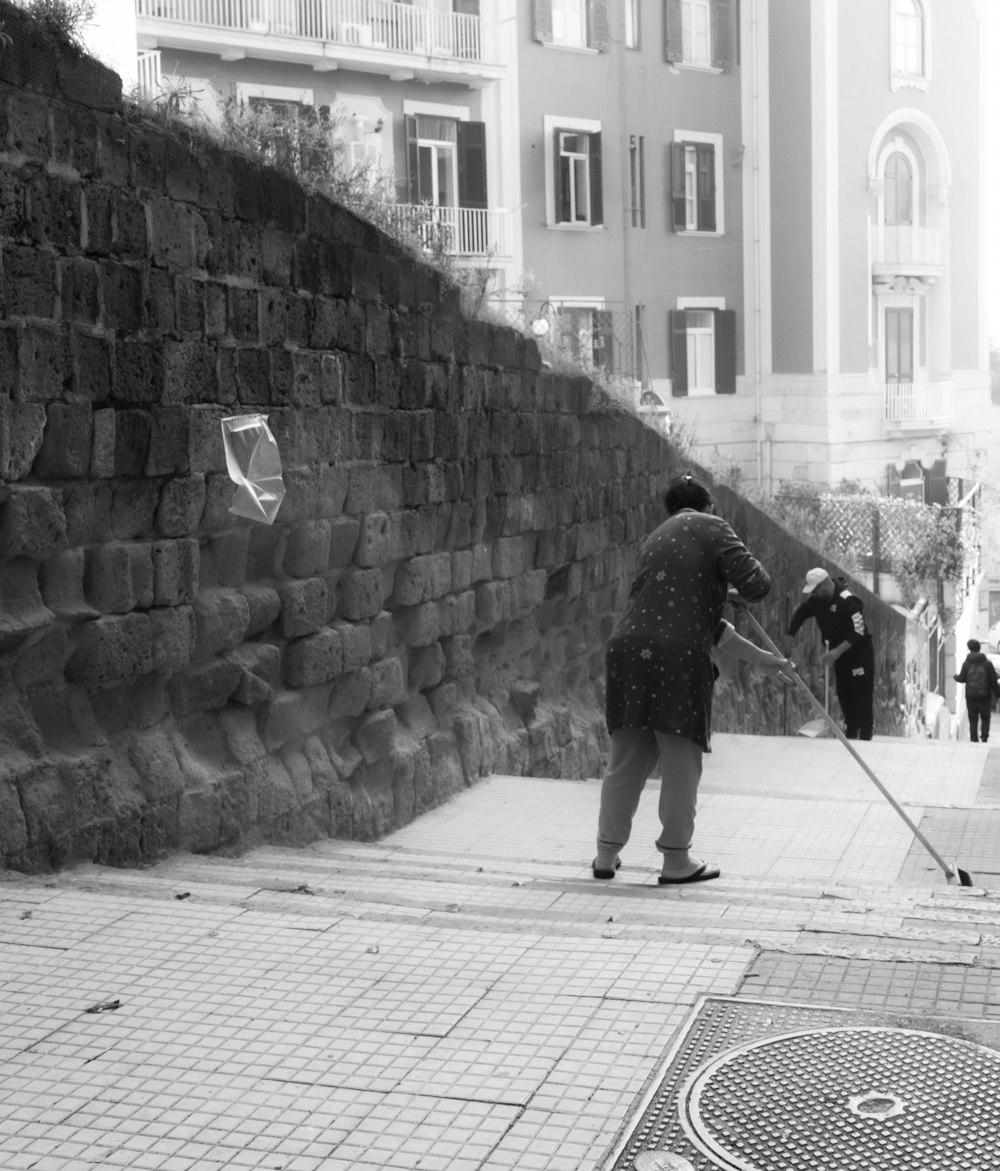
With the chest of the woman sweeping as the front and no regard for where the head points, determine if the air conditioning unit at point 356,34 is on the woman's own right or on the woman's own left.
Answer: on the woman's own left

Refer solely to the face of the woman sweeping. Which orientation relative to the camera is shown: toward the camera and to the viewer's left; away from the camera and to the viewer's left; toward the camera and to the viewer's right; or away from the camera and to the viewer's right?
away from the camera and to the viewer's right

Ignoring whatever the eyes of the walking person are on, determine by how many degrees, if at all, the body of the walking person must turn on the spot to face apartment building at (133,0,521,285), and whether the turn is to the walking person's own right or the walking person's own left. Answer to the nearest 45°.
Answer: approximately 45° to the walking person's own left

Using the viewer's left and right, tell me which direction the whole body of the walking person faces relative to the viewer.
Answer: facing away from the viewer

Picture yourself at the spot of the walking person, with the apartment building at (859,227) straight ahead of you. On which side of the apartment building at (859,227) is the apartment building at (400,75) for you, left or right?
left

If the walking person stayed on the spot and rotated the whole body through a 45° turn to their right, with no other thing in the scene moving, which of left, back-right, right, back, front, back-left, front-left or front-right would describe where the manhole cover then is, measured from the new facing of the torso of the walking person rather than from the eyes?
back-right

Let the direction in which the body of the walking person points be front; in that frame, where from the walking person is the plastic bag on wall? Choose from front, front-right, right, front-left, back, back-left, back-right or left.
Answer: back

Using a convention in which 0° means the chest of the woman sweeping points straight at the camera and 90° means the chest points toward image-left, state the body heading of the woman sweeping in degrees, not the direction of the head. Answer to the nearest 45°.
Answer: approximately 225°

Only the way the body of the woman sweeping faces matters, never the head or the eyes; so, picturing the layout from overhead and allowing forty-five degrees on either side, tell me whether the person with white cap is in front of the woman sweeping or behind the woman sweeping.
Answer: in front

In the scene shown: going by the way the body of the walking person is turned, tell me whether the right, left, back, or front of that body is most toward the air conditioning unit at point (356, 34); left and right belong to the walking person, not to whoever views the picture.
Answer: left

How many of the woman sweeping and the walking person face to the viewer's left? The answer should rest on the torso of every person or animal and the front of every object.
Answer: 0
